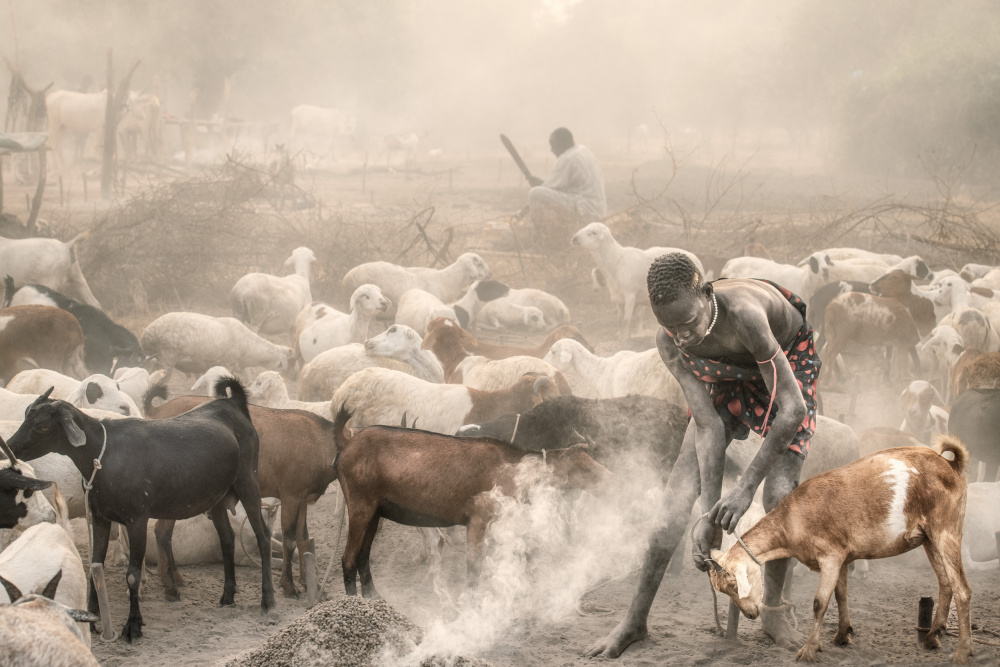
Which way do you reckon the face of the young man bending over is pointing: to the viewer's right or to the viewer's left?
to the viewer's left

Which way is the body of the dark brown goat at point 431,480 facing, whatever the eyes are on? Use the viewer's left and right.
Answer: facing to the right of the viewer

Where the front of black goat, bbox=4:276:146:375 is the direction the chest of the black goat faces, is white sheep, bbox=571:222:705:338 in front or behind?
in front

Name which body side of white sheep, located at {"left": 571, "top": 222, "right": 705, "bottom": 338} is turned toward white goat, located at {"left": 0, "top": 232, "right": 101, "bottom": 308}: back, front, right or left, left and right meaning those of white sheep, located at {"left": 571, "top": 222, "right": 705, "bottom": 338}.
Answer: front

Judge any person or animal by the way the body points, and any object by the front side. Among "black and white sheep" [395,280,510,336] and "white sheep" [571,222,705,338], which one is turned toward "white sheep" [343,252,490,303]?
"white sheep" [571,222,705,338]

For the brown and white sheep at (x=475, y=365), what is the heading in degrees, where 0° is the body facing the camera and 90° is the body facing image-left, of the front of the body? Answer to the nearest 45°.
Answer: approximately 90°

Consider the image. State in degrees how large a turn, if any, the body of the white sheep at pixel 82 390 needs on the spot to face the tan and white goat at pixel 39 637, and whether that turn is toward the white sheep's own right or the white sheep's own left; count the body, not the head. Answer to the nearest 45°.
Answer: approximately 90° to the white sheep's own right

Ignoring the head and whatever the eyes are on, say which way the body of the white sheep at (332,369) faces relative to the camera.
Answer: to the viewer's right

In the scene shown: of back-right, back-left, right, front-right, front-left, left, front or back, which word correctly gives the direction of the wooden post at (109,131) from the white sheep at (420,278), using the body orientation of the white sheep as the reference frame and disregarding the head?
back-left

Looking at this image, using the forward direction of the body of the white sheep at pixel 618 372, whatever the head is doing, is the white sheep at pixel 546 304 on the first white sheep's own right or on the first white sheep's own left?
on the first white sheep's own right

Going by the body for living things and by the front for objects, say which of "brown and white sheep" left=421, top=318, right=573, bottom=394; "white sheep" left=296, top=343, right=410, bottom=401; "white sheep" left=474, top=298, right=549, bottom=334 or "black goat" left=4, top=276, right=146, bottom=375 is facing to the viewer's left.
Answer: the brown and white sheep
